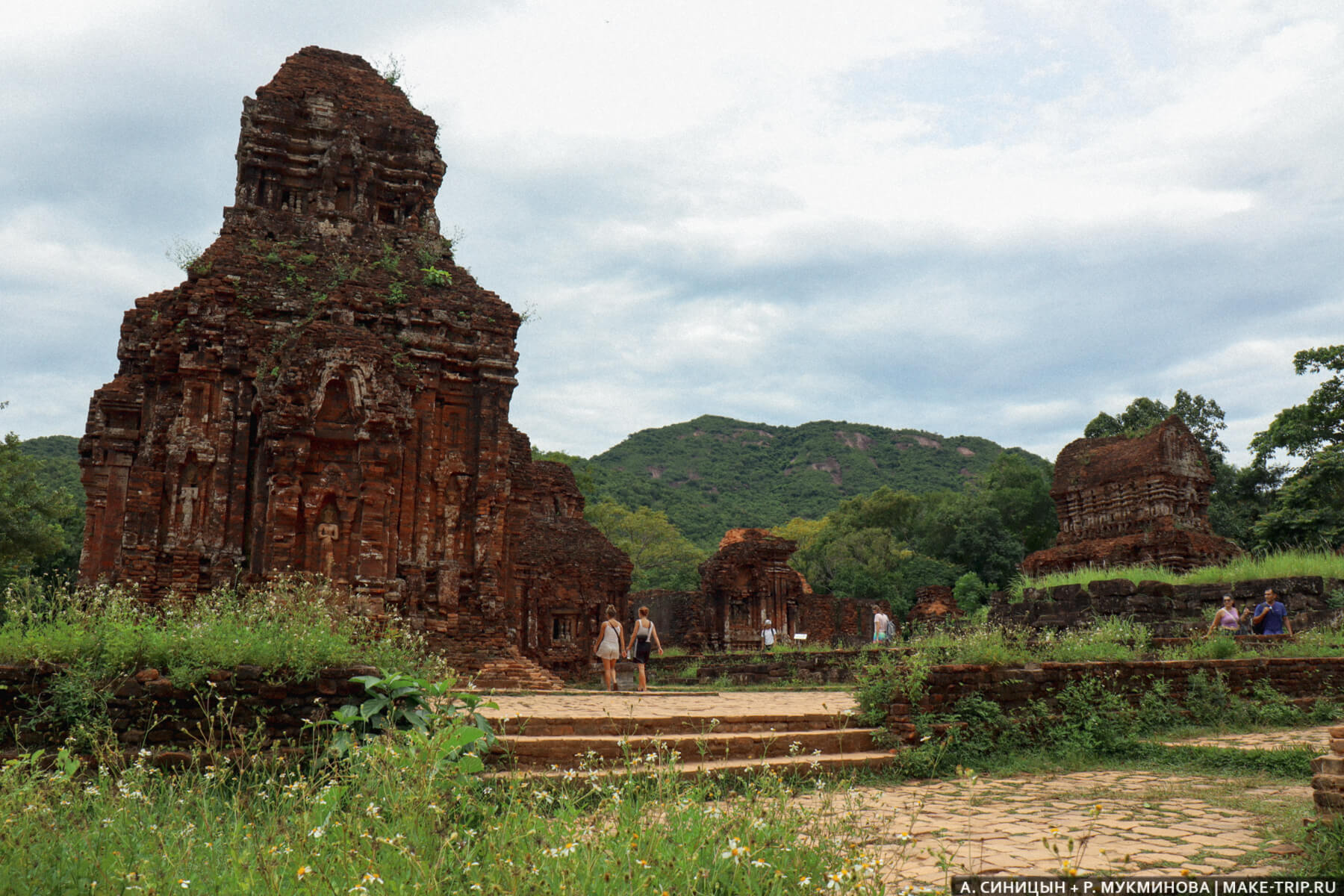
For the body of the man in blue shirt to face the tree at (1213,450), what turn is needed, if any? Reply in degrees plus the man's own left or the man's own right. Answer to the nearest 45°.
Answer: approximately 180°

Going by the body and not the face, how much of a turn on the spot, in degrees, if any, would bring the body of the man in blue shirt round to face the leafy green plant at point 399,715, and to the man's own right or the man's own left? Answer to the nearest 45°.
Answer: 0° — they already face it

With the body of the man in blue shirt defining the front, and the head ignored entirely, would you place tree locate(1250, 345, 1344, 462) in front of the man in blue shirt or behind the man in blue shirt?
behind

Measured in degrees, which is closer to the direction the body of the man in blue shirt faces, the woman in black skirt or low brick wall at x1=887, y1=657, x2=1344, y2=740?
the low brick wall

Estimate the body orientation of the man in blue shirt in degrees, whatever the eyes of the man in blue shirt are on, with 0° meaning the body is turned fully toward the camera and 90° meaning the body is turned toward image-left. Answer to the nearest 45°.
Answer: approximately 0°

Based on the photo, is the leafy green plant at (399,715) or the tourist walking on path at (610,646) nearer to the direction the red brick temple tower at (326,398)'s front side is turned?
the tourist walking on path

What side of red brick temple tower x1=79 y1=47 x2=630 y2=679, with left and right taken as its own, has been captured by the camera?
right

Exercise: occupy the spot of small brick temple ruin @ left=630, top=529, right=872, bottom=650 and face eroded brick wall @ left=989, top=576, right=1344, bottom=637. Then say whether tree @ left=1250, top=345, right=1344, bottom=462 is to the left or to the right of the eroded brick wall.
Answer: left

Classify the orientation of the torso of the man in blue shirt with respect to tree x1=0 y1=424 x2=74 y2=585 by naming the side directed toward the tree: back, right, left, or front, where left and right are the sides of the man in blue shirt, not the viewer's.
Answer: right

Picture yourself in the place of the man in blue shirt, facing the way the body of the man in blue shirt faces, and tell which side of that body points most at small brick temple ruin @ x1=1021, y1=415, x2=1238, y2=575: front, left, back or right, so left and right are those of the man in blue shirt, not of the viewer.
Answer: back
